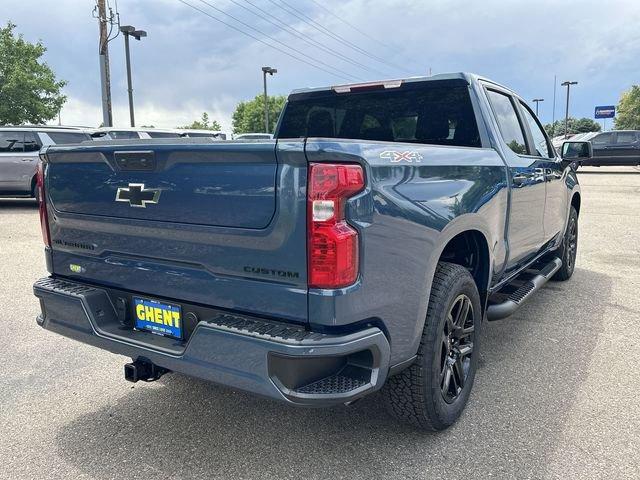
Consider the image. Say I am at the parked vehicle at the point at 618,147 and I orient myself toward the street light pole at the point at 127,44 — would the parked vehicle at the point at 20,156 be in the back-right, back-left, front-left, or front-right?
front-left

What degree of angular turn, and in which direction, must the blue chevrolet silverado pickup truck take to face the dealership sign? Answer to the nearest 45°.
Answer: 0° — it already faces it

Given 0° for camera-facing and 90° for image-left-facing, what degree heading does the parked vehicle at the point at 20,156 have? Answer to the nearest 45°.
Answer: approximately 90°

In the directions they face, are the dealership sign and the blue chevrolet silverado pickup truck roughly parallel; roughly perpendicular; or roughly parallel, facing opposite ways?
roughly parallel, facing opposite ways

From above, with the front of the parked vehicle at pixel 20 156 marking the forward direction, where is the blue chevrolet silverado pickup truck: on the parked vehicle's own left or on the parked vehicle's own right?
on the parked vehicle's own left

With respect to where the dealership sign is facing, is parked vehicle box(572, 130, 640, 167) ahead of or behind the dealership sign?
ahead

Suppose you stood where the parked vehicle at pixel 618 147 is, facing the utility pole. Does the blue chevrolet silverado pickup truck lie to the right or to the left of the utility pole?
left

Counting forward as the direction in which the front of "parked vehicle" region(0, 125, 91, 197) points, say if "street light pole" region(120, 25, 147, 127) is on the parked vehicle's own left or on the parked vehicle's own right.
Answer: on the parked vehicle's own right

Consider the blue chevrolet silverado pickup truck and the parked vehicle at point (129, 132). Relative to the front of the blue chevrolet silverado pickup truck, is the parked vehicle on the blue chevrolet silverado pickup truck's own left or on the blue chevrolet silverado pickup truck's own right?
on the blue chevrolet silverado pickup truck's own left

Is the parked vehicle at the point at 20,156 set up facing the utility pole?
no

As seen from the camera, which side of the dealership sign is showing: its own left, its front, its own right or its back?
front

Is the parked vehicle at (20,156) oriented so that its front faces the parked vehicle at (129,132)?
no

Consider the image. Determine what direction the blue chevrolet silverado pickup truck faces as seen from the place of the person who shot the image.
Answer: facing away from the viewer and to the right of the viewer

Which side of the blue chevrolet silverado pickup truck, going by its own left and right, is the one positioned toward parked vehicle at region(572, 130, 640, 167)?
front

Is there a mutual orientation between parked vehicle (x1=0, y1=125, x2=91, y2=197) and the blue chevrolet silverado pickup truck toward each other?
no

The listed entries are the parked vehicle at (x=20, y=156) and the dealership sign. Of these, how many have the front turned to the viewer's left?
1

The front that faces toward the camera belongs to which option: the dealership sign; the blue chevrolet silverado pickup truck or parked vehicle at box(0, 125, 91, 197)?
the dealership sign

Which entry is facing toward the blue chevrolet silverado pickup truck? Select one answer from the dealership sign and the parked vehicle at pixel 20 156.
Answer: the dealership sign

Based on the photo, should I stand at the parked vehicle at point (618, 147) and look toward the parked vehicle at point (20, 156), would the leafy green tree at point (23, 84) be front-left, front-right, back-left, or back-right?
front-right
